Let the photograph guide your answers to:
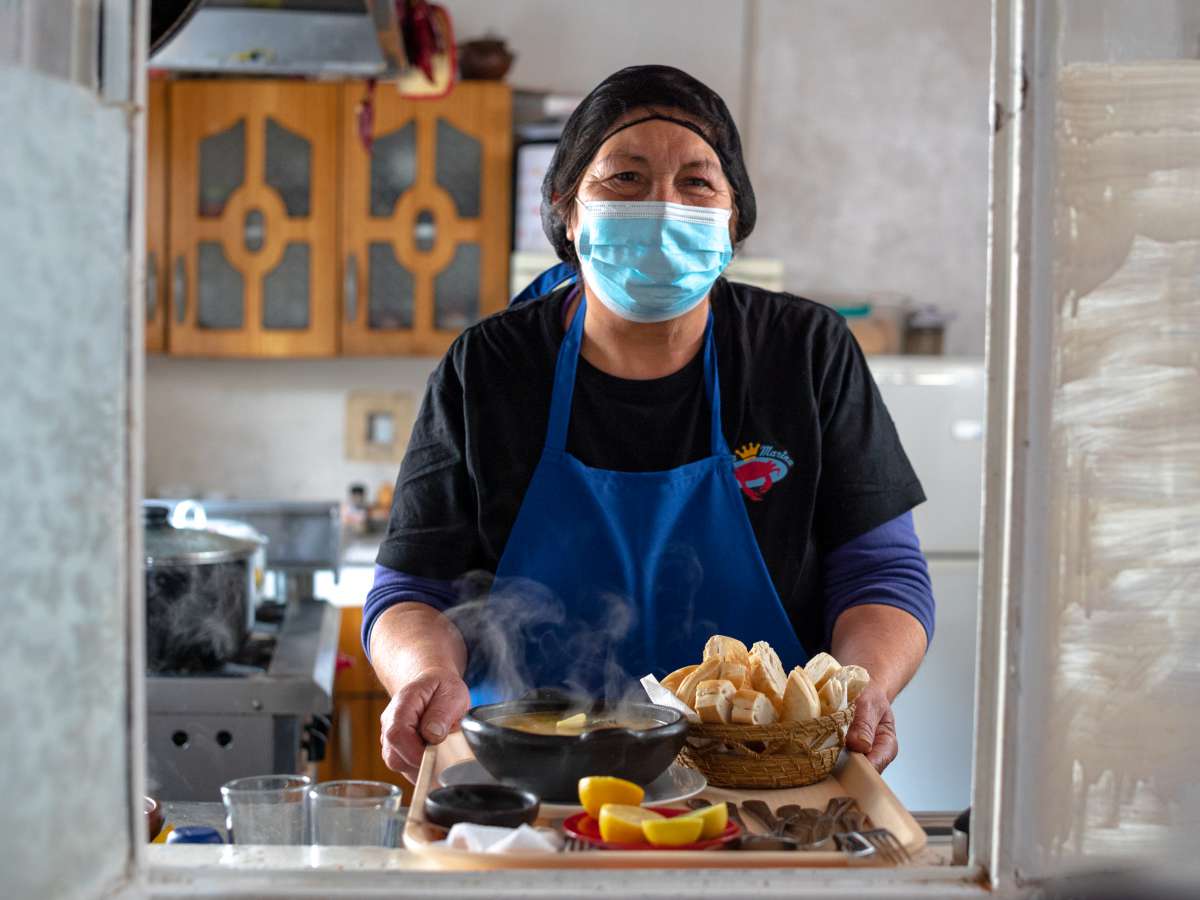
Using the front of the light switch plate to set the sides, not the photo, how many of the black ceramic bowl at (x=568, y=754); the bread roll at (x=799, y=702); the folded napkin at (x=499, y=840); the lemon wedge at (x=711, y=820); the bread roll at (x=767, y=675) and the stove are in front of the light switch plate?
6

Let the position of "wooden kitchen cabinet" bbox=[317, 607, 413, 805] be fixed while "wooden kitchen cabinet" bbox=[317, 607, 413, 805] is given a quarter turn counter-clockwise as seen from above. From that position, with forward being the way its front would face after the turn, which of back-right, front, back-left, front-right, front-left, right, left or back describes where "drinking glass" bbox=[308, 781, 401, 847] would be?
right

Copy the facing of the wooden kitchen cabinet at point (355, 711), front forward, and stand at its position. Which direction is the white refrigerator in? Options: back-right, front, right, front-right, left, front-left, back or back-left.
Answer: left

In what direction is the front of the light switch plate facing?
toward the camera

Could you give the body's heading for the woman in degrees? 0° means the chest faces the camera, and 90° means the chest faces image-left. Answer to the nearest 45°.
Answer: approximately 0°

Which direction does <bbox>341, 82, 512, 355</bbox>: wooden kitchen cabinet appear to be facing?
toward the camera

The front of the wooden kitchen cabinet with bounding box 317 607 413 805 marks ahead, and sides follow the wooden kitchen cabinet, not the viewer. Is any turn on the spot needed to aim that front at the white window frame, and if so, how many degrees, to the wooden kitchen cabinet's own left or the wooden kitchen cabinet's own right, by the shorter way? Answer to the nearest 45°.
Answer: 0° — it already faces it

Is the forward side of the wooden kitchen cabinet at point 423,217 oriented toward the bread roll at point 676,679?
yes

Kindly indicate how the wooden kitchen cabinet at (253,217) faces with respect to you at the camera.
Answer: facing the viewer

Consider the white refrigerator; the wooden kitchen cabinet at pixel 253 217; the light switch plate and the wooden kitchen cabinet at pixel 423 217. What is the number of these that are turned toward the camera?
4

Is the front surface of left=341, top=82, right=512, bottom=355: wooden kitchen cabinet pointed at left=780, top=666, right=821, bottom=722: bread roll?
yes
